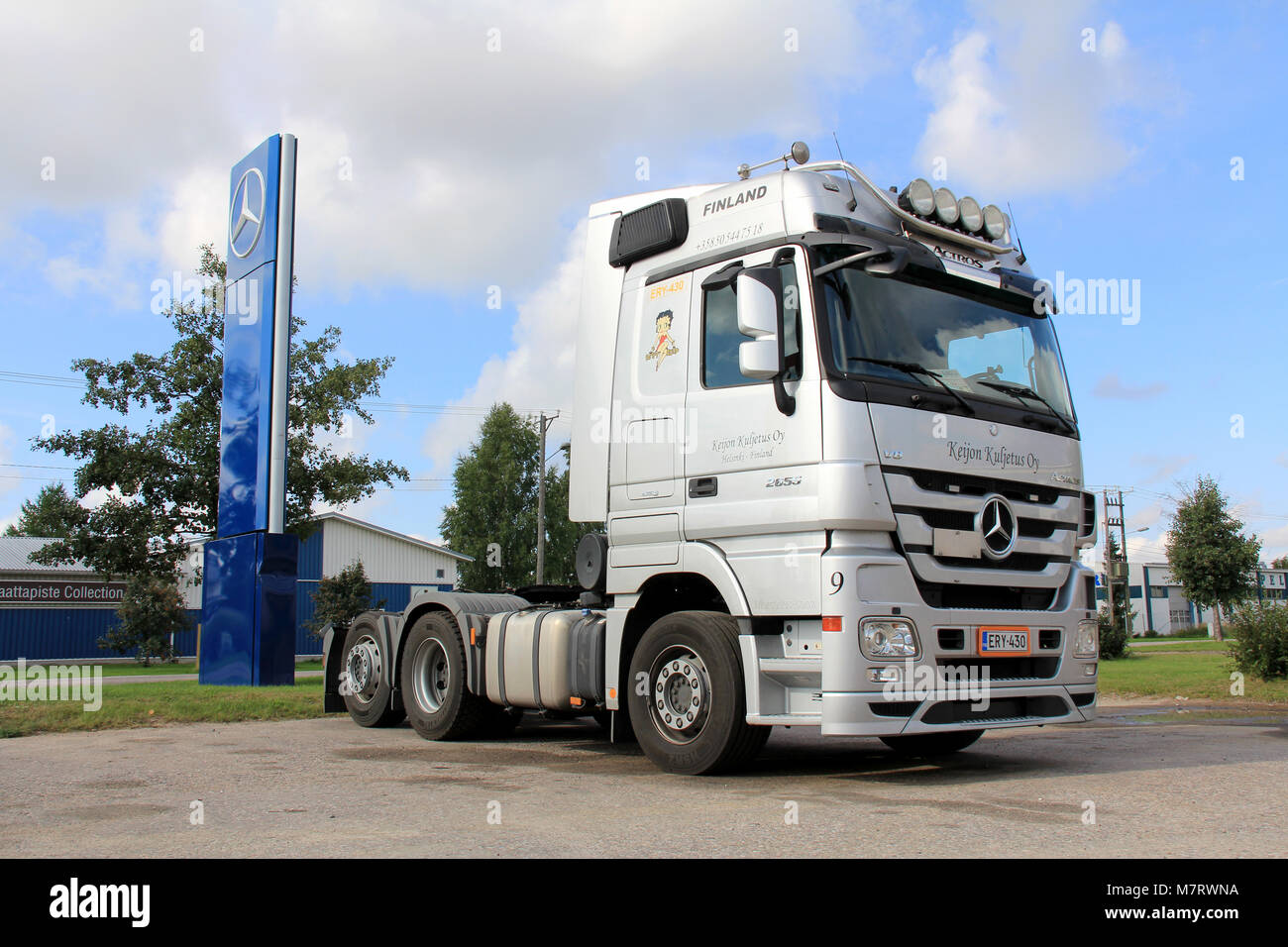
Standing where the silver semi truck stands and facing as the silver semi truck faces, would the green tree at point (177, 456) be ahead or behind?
behind

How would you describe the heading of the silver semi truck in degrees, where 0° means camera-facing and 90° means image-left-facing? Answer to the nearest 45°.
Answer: approximately 315°

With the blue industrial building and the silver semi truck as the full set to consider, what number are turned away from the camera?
0

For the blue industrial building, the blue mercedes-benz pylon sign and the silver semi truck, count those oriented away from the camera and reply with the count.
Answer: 0

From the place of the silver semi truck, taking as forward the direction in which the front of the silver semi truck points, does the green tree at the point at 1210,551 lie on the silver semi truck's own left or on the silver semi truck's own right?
on the silver semi truck's own left

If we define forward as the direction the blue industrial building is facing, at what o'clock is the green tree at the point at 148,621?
The green tree is roughly at 11 o'clock from the blue industrial building.

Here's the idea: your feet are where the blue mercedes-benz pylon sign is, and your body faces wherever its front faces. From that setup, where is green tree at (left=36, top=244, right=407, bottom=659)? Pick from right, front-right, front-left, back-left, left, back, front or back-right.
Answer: back-right

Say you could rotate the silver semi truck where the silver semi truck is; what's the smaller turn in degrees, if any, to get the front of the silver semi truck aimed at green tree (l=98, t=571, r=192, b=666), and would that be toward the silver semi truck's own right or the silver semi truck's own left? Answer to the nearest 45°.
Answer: approximately 180°

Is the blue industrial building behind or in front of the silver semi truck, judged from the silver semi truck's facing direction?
behind

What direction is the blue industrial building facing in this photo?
toward the camera

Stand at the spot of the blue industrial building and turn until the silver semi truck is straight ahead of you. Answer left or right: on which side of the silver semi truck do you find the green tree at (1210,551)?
left

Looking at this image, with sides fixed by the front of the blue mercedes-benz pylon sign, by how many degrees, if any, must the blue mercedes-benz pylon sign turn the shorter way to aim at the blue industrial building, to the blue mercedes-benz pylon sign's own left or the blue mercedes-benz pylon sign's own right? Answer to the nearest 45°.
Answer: approximately 135° to the blue mercedes-benz pylon sign's own right
